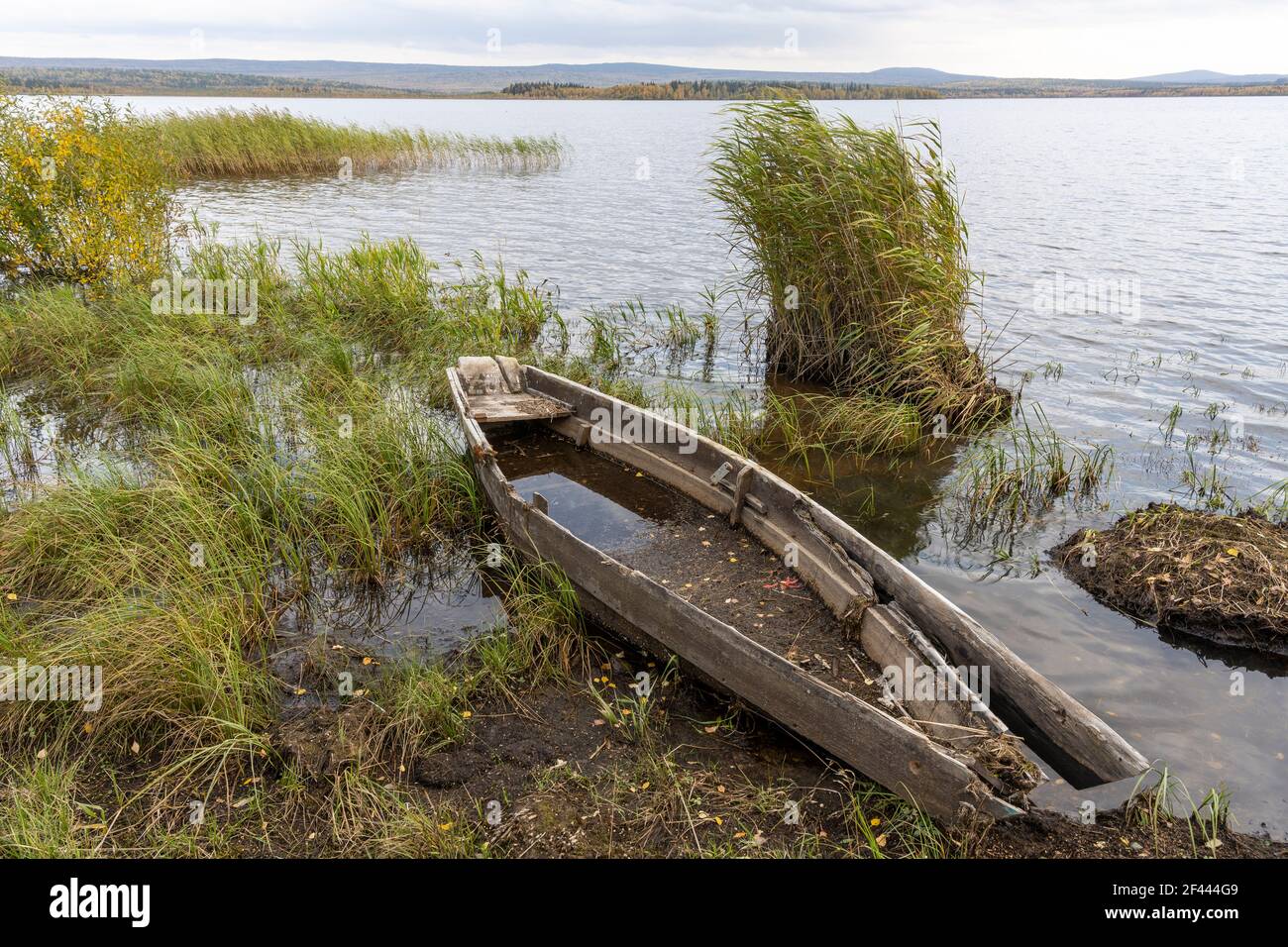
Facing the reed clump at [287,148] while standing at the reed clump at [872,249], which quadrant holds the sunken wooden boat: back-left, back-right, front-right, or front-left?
back-left
